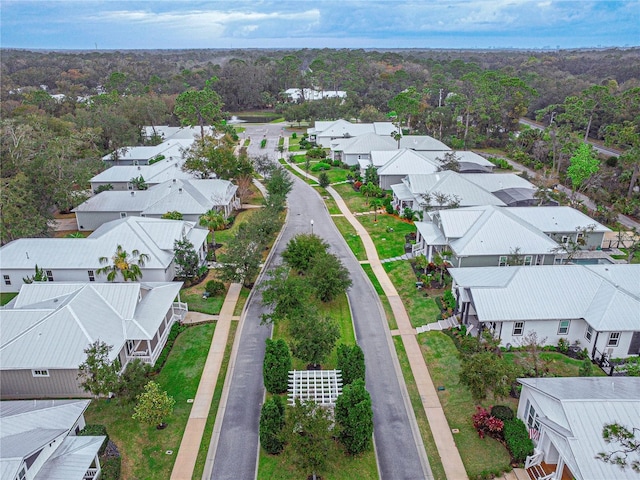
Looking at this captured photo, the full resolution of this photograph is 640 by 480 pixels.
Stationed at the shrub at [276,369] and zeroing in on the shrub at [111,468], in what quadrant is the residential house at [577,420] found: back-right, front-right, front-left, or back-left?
back-left

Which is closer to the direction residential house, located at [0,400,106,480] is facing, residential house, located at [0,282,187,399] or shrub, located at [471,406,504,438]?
the shrub

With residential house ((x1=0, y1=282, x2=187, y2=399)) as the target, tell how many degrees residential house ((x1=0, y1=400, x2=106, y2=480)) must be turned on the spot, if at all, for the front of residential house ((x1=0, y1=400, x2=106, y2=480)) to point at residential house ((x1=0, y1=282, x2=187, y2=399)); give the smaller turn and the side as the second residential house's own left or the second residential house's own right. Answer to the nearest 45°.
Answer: approximately 135° to the second residential house's own left

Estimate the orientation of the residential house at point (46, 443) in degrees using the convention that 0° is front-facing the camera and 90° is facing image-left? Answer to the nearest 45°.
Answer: approximately 315°

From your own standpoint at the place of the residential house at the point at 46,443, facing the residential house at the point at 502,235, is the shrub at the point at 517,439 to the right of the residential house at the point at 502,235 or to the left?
right

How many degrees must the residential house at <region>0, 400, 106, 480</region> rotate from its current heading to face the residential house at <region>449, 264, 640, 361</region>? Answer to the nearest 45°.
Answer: approximately 45° to its left

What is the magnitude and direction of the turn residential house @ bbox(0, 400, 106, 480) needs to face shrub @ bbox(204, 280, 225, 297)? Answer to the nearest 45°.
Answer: approximately 90° to its left

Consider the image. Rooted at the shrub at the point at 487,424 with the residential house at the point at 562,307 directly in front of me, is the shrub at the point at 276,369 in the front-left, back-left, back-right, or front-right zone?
back-left

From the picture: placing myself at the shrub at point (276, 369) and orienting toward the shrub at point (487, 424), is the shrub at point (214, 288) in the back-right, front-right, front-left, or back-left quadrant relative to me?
back-left

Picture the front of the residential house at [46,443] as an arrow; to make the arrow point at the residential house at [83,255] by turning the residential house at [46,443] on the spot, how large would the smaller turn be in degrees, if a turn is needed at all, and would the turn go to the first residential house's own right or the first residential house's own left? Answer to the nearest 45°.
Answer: approximately 135° to the first residential house's own left

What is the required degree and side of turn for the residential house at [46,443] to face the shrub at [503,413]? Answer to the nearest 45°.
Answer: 0° — it already faces it

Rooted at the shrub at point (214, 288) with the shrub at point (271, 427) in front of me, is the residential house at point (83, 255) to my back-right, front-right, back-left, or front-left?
back-right
